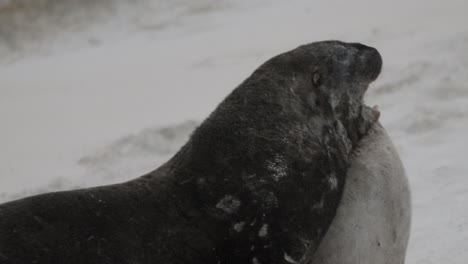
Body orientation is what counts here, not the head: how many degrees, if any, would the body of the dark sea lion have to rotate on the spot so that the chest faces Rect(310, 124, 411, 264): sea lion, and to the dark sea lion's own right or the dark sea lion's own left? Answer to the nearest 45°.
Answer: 0° — it already faces it

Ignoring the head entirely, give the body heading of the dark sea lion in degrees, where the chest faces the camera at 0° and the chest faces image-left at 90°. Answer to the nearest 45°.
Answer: approximately 270°
